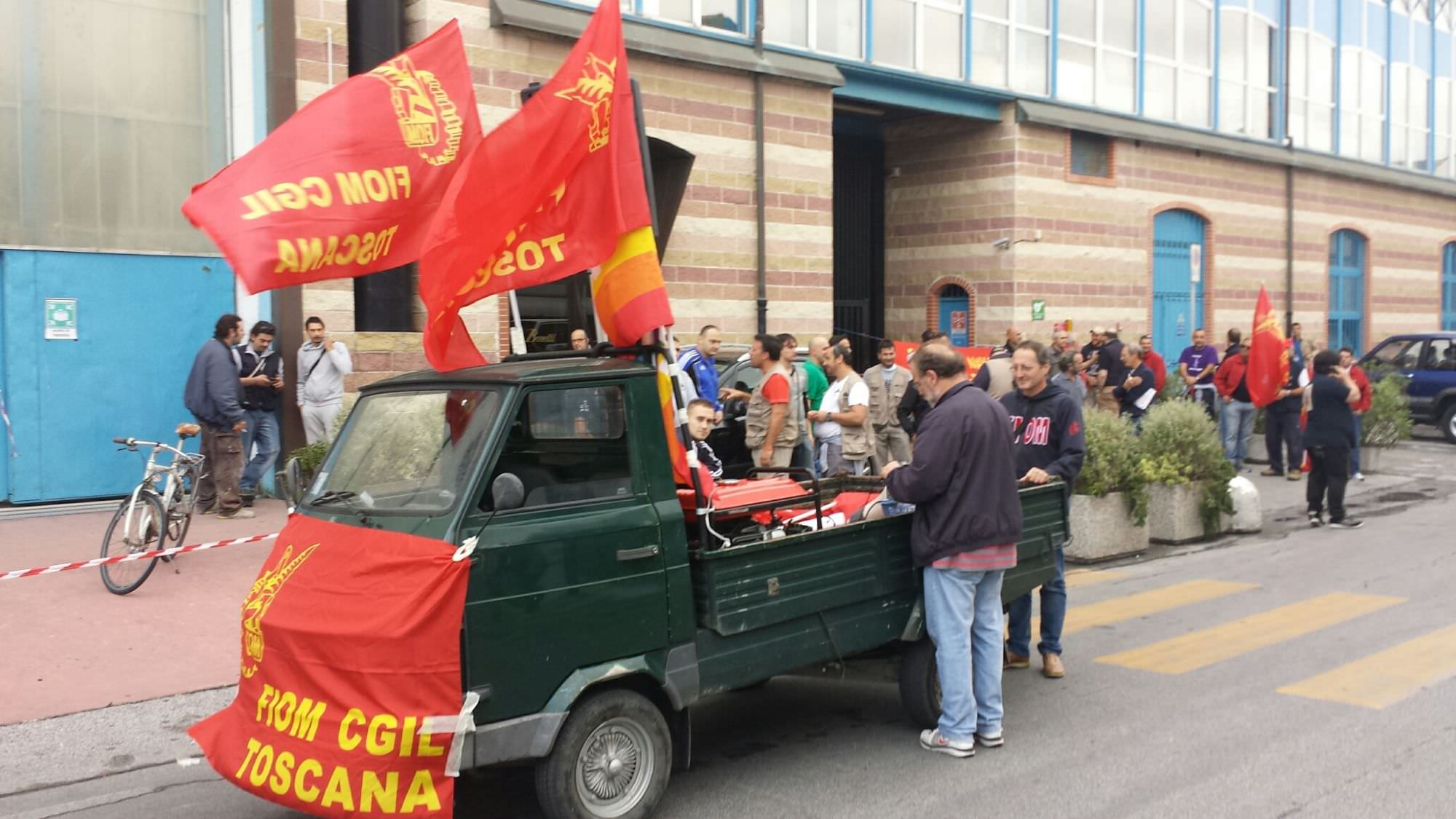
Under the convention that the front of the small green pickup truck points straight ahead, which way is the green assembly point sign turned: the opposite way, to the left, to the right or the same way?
to the left

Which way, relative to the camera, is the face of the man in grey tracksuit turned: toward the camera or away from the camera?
toward the camera

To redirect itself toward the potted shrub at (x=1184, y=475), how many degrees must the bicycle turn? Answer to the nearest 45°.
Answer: approximately 135° to its left

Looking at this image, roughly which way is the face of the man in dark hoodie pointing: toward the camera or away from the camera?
toward the camera

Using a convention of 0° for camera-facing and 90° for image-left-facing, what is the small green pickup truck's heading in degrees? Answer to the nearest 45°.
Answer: approximately 45°

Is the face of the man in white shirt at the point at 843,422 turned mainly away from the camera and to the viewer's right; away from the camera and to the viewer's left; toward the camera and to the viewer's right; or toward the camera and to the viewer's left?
toward the camera and to the viewer's left

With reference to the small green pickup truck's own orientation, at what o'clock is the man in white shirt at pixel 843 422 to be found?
The man in white shirt is roughly at 5 o'clock from the small green pickup truck.

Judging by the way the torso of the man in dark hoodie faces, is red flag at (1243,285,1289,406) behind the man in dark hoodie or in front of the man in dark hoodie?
behind

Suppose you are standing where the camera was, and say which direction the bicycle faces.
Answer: facing the viewer and to the left of the viewer

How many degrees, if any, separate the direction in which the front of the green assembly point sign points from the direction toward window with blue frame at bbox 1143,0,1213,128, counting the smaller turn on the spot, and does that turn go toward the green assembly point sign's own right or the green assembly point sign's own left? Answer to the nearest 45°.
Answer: approximately 90° to the green assembly point sign's own left
